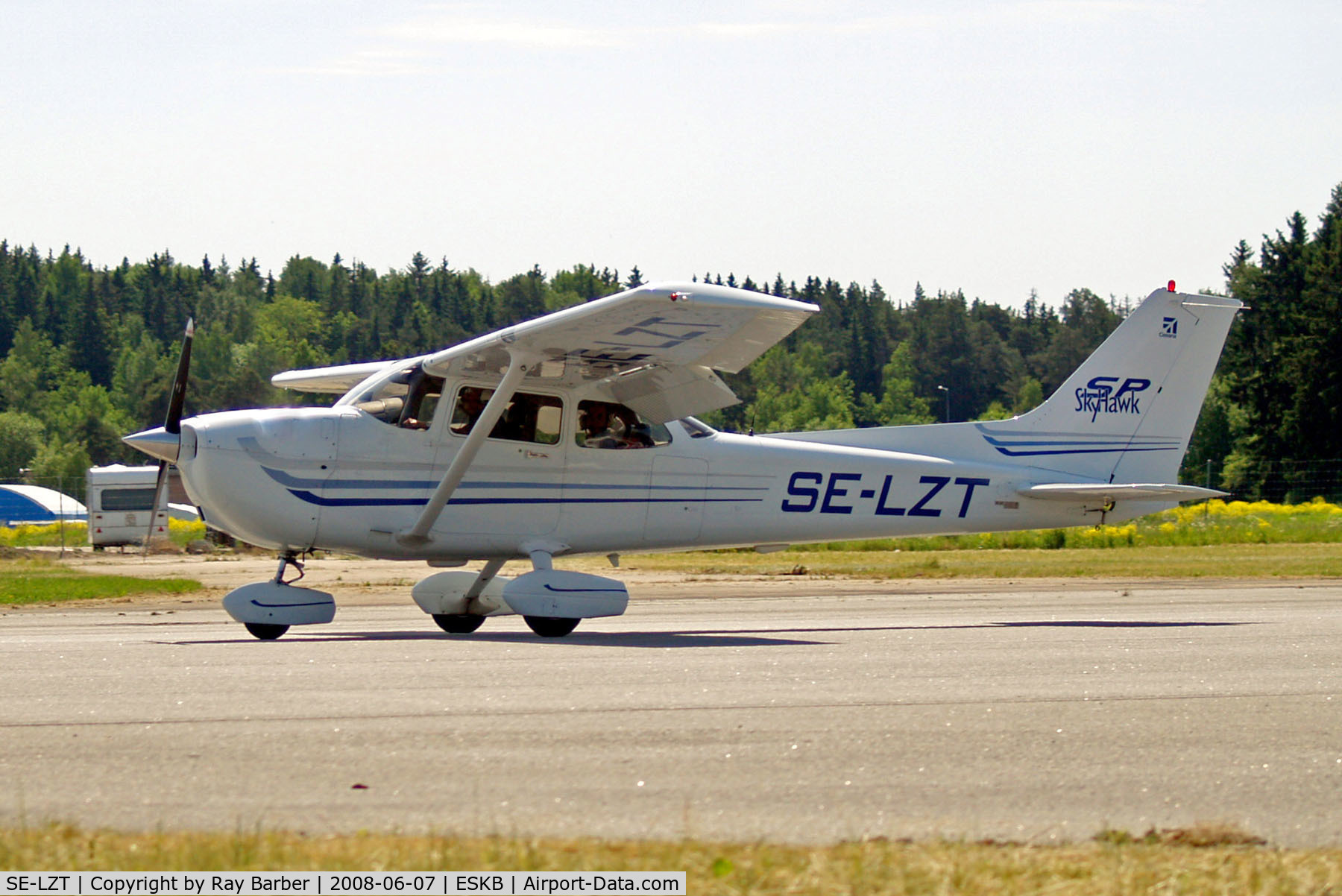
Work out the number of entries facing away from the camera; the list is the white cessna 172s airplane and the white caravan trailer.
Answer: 1

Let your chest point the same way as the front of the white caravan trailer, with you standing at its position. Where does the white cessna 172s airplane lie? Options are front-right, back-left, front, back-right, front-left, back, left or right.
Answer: back

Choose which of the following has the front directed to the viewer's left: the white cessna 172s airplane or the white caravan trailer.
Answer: the white cessna 172s airplane

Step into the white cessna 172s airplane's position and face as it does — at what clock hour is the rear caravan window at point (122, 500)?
The rear caravan window is roughly at 2 o'clock from the white cessna 172s airplane.

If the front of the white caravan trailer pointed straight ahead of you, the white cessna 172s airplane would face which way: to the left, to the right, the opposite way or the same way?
to the left

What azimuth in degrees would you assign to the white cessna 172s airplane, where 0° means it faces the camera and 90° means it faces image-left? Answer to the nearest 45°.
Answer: approximately 90°

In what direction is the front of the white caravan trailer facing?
away from the camera

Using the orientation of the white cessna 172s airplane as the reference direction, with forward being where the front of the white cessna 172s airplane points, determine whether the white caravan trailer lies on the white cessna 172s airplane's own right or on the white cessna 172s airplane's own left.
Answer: on the white cessna 172s airplane's own right
